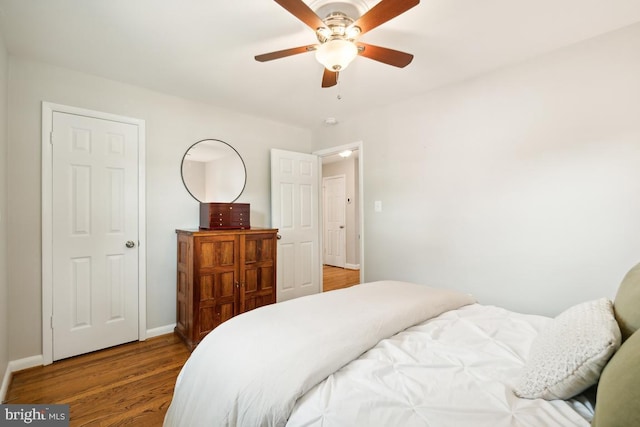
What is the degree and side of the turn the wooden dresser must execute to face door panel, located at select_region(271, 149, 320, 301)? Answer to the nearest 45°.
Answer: approximately 90° to its left

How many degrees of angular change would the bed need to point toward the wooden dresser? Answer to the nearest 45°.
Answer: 0° — it already faces it

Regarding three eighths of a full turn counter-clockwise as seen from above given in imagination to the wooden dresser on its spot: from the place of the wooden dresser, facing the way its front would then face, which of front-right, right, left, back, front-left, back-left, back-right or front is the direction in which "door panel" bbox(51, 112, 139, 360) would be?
left

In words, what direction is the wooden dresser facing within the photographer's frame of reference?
facing the viewer and to the right of the viewer

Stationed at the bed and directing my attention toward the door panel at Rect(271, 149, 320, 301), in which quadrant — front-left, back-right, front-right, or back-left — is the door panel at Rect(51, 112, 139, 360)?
front-left

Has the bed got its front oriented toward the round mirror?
yes

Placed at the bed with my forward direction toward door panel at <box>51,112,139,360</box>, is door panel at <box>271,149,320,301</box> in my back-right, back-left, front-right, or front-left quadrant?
front-right

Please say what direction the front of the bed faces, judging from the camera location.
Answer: facing away from the viewer and to the left of the viewer

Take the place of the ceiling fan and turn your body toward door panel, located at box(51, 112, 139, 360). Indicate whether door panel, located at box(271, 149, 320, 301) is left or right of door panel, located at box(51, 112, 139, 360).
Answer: right
